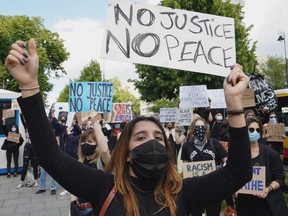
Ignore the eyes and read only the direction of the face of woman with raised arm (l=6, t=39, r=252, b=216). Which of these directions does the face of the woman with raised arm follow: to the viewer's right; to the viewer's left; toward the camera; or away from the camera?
toward the camera

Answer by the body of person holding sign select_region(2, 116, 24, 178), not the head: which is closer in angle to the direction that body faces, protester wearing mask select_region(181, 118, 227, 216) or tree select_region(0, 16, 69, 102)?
the protester wearing mask

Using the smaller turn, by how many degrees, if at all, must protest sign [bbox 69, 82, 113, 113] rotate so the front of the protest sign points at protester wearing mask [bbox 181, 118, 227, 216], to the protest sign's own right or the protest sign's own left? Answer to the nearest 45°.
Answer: approximately 45° to the protest sign's own left

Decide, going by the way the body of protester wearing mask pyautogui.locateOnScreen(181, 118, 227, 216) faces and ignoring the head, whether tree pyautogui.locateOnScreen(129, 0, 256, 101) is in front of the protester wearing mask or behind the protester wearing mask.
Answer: behind

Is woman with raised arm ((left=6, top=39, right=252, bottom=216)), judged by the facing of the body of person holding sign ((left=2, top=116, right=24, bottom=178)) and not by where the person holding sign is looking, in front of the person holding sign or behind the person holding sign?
in front

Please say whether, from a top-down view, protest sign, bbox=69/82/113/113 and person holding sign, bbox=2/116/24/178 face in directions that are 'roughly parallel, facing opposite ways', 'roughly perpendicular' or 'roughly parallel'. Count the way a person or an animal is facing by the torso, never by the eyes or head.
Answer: roughly parallel

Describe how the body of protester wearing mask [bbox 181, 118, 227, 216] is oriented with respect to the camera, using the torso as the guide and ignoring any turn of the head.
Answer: toward the camera

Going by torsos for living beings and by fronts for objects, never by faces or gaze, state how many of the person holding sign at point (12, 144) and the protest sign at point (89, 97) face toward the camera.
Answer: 2

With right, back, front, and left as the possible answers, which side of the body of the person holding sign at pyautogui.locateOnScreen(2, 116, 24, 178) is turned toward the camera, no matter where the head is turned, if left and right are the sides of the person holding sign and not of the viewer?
front

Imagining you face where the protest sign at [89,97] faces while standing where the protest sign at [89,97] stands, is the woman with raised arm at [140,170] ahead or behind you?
ahead
